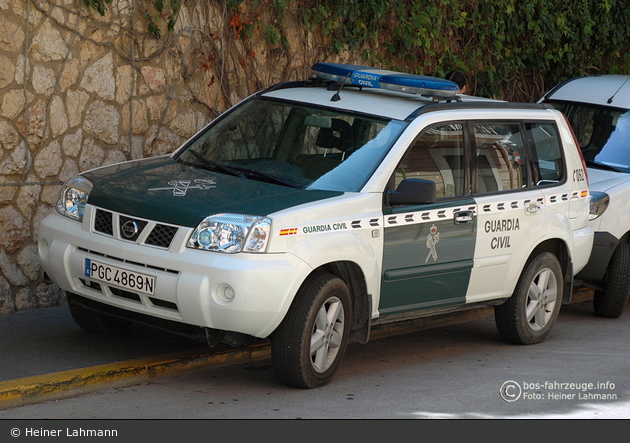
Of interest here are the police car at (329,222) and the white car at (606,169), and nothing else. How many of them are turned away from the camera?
0

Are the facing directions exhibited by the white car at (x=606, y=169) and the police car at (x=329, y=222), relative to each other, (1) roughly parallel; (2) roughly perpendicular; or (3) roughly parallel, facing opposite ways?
roughly parallel

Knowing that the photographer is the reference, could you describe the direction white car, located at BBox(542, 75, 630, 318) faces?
facing the viewer and to the left of the viewer

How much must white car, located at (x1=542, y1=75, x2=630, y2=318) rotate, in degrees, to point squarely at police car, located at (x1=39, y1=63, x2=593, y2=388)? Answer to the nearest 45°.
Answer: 0° — it already faces it

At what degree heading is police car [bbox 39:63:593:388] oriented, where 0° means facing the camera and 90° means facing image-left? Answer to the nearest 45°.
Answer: approximately 45°

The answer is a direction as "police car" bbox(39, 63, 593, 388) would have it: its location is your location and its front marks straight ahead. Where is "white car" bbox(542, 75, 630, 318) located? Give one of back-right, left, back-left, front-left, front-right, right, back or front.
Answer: back
